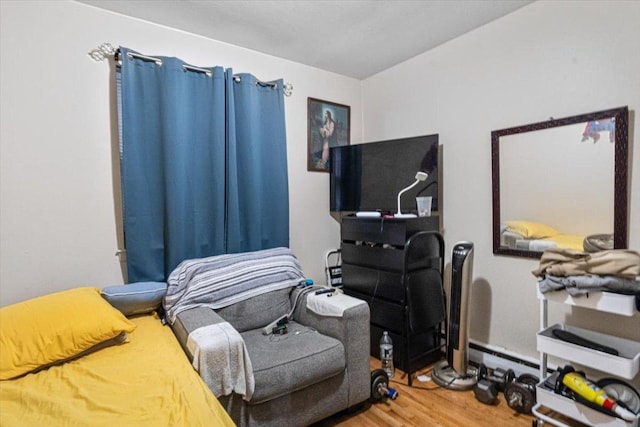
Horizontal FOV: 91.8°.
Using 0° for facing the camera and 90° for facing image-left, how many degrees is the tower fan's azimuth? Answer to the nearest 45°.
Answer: approximately 45°

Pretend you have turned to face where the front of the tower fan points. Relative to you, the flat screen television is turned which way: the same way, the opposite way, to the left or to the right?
the same way

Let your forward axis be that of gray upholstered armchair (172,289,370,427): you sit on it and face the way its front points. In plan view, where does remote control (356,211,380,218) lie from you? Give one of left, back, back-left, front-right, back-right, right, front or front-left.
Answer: left

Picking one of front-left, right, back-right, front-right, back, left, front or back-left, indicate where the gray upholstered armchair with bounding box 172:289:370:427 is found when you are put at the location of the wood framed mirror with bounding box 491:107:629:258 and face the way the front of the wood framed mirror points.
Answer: front

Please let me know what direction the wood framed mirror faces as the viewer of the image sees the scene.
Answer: facing the viewer and to the left of the viewer

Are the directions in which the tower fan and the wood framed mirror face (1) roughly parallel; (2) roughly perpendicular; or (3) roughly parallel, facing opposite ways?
roughly parallel

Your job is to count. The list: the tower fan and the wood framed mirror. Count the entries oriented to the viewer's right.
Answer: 0

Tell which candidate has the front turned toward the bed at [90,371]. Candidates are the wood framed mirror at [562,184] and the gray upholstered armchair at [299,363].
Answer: the wood framed mirror

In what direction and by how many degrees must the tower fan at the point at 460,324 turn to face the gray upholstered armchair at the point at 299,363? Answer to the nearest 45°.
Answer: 0° — it already faces it

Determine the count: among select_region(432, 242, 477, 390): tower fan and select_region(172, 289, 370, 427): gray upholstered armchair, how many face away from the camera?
0

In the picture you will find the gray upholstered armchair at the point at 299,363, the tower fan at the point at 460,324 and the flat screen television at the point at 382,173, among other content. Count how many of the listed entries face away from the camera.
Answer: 0

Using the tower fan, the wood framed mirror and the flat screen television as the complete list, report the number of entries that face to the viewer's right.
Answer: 0

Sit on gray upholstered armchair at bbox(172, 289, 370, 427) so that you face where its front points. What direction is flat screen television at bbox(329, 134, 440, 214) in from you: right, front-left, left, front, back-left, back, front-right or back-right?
left
